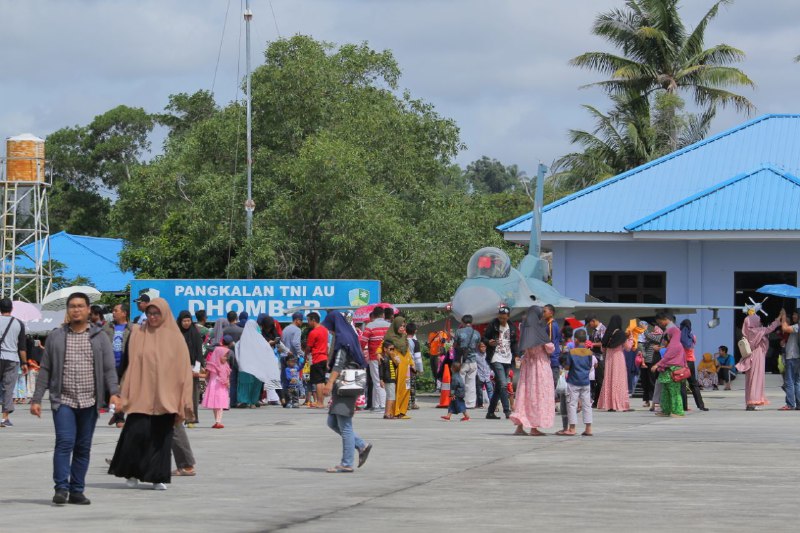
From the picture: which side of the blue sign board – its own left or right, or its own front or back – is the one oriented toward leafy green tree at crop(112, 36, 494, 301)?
back

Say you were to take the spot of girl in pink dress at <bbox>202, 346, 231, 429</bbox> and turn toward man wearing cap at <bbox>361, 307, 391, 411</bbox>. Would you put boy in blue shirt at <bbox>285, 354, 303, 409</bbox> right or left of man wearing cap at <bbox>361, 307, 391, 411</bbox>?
left
